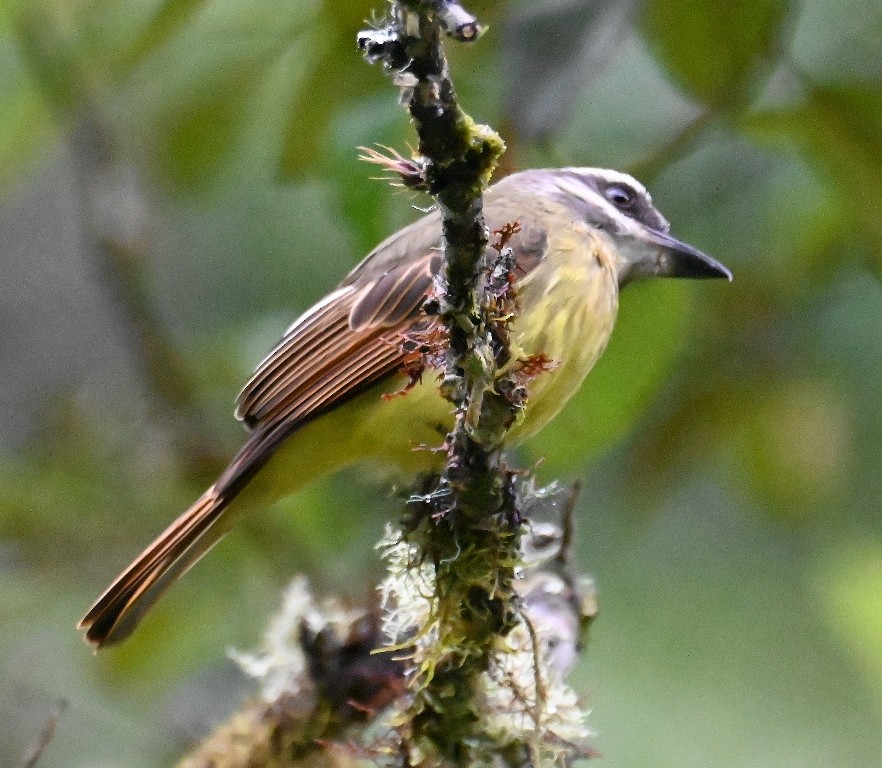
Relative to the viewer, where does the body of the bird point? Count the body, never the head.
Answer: to the viewer's right
